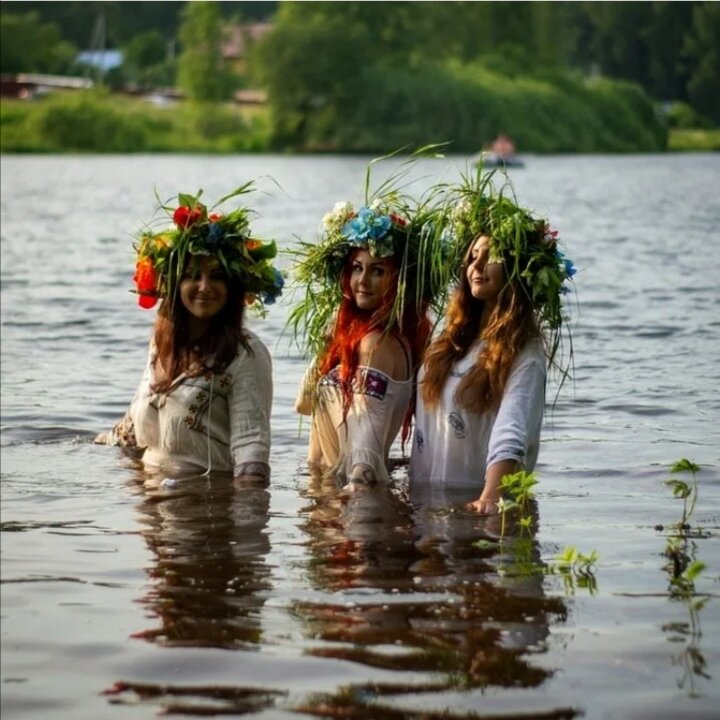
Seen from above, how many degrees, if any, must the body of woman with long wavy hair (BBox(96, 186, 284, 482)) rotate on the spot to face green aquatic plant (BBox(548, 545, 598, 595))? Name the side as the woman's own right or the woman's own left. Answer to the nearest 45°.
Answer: approximately 90° to the woman's own left

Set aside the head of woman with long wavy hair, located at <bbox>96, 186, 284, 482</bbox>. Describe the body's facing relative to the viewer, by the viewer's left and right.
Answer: facing the viewer and to the left of the viewer

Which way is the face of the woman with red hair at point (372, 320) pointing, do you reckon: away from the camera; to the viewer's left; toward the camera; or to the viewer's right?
toward the camera

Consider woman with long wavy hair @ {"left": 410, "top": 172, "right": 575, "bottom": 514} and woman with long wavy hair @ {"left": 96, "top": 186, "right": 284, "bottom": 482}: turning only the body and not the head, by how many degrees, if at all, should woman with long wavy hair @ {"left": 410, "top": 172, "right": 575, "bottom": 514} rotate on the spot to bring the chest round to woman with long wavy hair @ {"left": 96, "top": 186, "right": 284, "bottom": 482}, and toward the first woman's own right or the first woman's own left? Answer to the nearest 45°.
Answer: approximately 45° to the first woman's own right

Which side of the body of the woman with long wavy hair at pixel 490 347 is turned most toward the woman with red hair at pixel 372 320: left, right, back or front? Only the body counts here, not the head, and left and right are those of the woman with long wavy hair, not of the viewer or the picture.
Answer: right

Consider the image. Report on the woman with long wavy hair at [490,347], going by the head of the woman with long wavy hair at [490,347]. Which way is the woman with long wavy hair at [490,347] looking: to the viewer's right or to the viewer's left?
to the viewer's left

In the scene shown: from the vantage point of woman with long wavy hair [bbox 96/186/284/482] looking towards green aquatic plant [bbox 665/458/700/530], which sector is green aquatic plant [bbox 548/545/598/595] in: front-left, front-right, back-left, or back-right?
front-right

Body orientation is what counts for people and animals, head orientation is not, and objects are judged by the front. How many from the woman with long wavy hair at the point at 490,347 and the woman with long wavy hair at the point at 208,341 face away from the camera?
0

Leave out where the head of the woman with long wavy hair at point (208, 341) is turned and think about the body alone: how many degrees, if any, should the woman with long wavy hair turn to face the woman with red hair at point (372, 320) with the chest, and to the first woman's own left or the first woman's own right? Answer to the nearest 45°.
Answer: approximately 135° to the first woman's own left

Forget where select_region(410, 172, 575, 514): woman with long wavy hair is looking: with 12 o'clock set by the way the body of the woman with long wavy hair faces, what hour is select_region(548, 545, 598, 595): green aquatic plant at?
The green aquatic plant is roughly at 10 o'clock from the woman with long wavy hair.

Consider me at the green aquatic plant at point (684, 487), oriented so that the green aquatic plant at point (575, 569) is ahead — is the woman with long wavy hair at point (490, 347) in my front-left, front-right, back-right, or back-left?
front-right

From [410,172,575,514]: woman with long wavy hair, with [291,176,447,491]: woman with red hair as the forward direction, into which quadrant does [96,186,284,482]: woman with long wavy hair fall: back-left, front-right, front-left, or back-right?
front-left

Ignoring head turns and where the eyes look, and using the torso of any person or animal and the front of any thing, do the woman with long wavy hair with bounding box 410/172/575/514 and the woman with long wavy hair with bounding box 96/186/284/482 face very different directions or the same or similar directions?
same or similar directions

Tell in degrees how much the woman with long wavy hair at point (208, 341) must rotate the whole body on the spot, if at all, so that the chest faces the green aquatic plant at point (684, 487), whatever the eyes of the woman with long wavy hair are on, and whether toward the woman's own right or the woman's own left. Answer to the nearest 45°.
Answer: approximately 45° to the woman's own left
